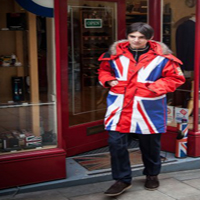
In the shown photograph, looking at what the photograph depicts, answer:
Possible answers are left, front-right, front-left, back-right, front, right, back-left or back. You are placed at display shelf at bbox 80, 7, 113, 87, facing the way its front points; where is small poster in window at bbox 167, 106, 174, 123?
left

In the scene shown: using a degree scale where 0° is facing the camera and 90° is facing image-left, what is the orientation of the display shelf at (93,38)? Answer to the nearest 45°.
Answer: approximately 0°

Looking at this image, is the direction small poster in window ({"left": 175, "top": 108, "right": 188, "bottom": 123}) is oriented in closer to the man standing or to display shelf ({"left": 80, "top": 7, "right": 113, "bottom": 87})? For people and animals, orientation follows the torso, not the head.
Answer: the man standing

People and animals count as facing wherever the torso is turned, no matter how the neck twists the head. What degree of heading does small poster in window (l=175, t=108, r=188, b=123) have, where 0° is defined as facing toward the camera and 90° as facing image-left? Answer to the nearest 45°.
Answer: approximately 0°

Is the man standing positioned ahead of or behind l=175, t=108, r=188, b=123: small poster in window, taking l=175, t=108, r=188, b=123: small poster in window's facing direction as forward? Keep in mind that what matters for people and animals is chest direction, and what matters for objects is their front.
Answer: ahead

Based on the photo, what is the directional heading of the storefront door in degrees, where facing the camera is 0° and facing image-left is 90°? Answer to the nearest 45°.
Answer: approximately 315°

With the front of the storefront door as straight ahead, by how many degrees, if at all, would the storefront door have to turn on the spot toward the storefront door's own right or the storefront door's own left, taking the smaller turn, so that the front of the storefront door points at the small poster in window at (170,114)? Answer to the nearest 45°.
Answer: approximately 45° to the storefront door's own left

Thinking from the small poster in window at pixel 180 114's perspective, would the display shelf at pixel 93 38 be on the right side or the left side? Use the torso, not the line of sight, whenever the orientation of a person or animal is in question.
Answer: on its right

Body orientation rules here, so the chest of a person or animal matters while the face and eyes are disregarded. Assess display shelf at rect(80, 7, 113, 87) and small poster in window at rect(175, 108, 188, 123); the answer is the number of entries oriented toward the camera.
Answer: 2
